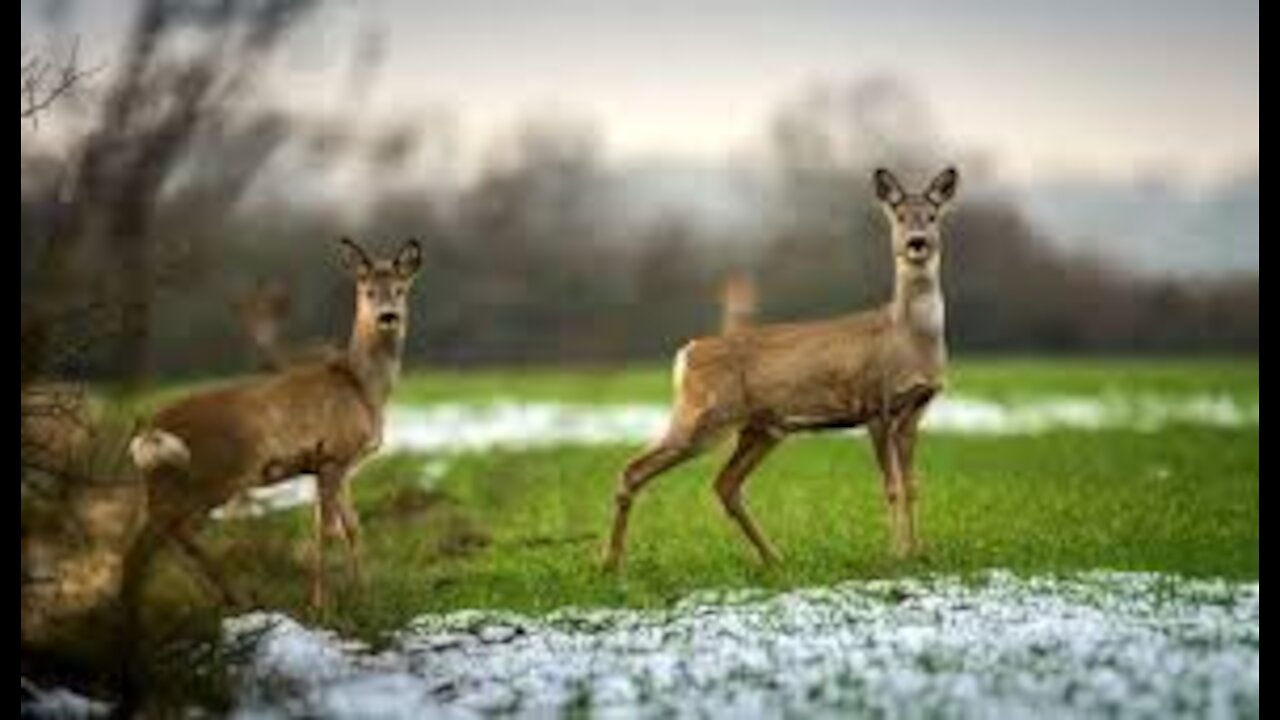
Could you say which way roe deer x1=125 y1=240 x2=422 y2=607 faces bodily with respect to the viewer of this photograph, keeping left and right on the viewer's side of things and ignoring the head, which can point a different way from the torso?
facing to the right of the viewer

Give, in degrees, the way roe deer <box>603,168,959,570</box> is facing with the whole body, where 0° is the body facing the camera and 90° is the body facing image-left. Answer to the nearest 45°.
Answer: approximately 270°

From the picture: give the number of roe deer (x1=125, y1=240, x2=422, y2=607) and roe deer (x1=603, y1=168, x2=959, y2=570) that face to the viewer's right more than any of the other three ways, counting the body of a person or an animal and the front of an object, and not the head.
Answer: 2

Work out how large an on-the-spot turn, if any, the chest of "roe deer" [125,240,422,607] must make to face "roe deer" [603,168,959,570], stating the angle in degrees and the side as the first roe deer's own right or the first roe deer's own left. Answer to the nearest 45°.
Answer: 0° — it already faces it

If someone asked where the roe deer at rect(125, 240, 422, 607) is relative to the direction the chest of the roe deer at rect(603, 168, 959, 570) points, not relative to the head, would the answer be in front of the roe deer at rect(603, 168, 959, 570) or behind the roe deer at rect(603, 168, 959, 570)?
behind
